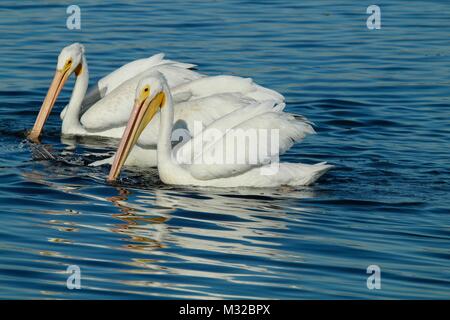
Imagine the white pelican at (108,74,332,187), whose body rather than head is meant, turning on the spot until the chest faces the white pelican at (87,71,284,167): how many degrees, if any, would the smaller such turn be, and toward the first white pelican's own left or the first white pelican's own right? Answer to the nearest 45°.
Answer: approximately 90° to the first white pelican's own right

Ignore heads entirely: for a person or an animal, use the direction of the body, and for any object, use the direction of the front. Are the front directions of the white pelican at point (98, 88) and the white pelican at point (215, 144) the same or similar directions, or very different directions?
same or similar directions

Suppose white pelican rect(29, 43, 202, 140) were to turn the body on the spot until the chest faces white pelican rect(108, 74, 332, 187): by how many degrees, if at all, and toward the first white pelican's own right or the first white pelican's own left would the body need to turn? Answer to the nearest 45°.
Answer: approximately 135° to the first white pelican's own left

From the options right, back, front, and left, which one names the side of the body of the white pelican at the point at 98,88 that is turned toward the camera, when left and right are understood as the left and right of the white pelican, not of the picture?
left

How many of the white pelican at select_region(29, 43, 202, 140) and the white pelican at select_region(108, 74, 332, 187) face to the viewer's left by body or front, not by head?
2

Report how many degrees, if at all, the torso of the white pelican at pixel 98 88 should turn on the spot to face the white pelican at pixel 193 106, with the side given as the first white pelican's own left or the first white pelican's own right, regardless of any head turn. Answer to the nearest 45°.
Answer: approximately 135° to the first white pelican's own left

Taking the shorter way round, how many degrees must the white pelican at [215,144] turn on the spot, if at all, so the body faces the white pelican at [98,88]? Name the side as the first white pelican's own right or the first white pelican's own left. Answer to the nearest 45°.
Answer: approximately 45° to the first white pelican's own right

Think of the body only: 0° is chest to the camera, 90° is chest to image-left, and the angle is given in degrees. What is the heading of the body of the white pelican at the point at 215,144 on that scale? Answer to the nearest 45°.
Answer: approximately 90°
